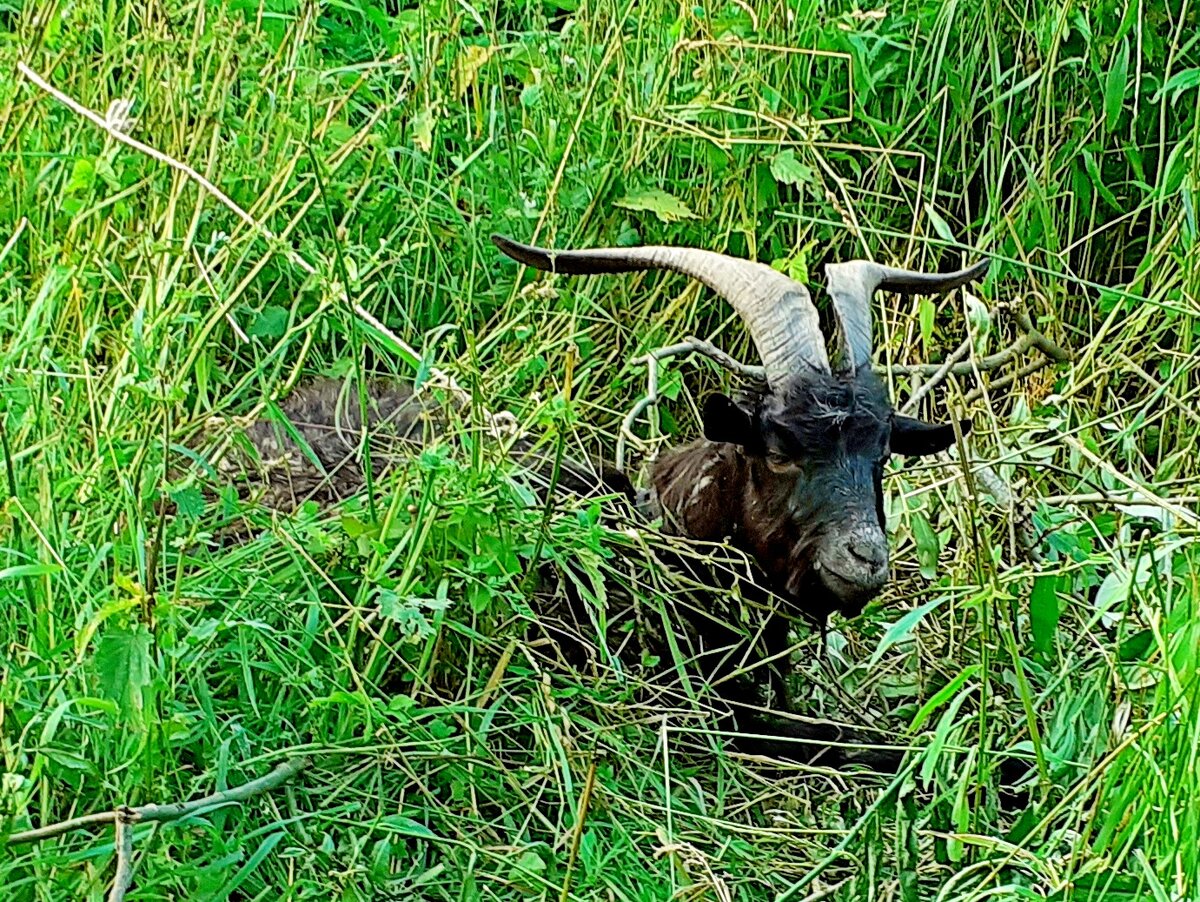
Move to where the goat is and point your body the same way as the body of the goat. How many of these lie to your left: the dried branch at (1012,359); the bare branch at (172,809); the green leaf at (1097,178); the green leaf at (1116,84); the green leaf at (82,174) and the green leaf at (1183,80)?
4

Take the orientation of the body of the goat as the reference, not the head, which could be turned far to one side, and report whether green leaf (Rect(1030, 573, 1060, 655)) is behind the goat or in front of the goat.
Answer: in front

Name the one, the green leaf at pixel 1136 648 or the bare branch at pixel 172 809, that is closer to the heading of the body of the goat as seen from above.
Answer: the green leaf

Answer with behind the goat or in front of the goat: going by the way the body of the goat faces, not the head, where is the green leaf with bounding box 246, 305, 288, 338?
behind

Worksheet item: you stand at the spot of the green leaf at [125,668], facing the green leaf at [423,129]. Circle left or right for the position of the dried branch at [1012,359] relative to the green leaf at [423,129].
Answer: right

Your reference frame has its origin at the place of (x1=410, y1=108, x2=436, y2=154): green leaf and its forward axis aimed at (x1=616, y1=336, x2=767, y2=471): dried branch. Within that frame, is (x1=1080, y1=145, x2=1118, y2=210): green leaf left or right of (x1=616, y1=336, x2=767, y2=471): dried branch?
left

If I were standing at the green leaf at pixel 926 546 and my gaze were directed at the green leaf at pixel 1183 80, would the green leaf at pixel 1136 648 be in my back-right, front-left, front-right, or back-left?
back-right

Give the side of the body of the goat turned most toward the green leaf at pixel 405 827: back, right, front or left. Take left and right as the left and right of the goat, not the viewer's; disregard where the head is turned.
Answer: right

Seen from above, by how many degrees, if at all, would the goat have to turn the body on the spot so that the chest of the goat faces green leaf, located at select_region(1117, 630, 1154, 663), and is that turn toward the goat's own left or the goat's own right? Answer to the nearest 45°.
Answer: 0° — it already faces it
